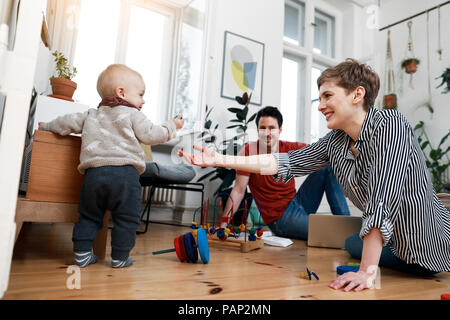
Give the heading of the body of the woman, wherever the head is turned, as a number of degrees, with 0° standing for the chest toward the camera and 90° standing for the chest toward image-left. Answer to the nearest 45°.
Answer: approximately 90°

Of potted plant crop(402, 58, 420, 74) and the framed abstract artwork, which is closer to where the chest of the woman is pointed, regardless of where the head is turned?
the framed abstract artwork

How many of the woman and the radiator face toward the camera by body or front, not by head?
1

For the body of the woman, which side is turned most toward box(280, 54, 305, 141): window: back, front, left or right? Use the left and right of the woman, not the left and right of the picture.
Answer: right

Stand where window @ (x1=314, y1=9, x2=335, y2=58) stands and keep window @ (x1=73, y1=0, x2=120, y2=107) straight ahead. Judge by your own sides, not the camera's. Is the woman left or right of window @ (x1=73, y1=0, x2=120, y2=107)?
left

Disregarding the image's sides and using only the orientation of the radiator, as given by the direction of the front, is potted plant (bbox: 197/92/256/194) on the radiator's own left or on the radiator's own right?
on the radiator's own left

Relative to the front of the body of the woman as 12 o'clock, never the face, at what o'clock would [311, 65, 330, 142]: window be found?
The window is roughly at 3 o'clock from the woman.

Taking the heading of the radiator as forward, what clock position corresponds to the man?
The man is roughly at 11 o'clock from the radiator.

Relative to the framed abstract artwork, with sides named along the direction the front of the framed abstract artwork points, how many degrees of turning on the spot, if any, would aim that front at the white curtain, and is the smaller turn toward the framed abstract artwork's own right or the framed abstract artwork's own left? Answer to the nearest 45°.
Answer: approximately 90° to the framed abstract artwork's own right

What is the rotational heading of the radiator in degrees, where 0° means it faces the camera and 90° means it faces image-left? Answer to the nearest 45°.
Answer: approximately 0°
